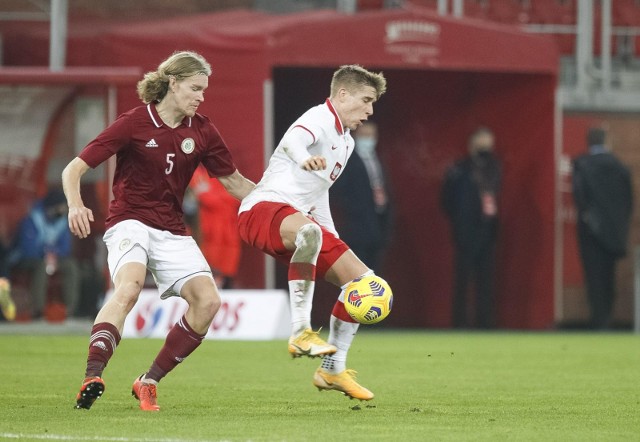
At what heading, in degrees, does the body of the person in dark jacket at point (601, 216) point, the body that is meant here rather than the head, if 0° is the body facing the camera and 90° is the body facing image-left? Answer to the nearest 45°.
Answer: approximately 180°

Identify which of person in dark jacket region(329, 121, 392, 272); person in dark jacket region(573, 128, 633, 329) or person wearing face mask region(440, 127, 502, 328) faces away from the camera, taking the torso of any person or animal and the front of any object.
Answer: person in dark jacket region(573, 128, 633, 329)

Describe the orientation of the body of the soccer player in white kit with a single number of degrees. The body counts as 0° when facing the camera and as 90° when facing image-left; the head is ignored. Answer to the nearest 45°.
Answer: approximately 315°

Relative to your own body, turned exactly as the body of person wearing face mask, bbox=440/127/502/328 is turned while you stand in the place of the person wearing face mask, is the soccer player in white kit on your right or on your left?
on your right

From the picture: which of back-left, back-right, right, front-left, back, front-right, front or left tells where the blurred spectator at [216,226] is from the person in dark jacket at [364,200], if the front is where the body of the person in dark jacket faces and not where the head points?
back-right

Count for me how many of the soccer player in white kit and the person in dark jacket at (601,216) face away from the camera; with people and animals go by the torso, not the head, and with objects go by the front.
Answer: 1

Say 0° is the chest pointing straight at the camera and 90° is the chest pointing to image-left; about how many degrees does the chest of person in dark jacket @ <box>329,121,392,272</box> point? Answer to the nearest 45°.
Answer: approximately 315°

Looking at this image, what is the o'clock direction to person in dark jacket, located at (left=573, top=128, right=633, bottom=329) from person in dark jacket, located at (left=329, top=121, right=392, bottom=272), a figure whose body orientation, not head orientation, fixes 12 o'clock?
person in dark jacket, located at (left=573, top=128, right=633, bottom=329) is roughly at 10 o'clock from person in dark jacket, located at (left=329, top=121, right=392, bottom=272).

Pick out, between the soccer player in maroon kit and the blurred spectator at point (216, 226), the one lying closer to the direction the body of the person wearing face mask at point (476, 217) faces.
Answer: the soccer player in maroon kit

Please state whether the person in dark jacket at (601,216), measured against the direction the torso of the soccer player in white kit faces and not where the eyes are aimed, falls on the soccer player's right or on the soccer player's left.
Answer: on the soccer player's left

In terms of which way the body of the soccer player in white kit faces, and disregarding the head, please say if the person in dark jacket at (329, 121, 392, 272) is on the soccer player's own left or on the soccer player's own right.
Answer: on the soccer player's own left
